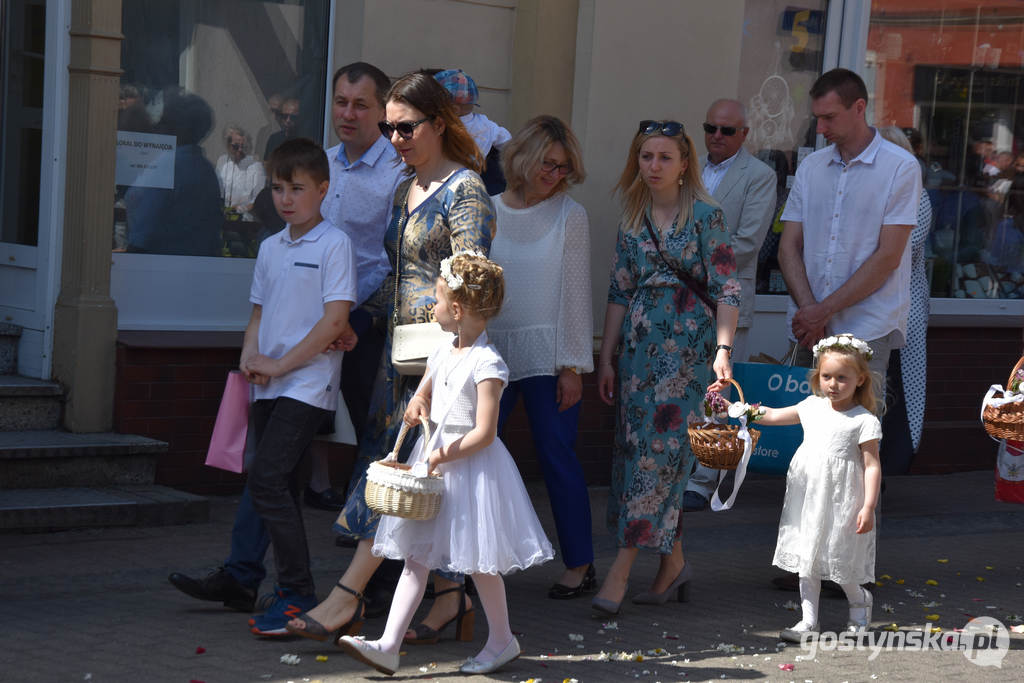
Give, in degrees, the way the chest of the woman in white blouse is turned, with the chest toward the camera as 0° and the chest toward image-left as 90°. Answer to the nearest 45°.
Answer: approximately 45°

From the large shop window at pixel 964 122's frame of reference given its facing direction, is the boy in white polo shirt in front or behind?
in front

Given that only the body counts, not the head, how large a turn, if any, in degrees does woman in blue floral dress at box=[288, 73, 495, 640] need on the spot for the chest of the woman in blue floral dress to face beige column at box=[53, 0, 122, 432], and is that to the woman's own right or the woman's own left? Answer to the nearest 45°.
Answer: approximately 90° to the woman's own right

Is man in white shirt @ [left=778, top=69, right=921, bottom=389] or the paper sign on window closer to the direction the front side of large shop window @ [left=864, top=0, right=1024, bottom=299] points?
the man in white shirt

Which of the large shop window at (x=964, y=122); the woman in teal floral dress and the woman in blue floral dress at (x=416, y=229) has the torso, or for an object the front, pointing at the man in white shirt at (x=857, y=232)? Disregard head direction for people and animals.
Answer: the large shop window

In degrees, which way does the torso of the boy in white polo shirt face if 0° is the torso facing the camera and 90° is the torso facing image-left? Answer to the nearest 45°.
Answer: approximately 45°

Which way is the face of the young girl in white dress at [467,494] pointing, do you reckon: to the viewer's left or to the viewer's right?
to the viewer's left

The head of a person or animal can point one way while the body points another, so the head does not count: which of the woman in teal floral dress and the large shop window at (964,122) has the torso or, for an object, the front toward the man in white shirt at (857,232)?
the large shop window

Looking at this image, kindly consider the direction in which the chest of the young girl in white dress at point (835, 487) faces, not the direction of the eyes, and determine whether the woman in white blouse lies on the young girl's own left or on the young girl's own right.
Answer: on the young girl's own right

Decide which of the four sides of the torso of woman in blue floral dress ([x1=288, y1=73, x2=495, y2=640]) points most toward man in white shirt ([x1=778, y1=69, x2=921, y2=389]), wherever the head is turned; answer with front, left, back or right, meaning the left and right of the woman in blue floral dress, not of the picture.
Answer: back

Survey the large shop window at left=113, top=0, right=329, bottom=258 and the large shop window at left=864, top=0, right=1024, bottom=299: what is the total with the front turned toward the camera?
2
